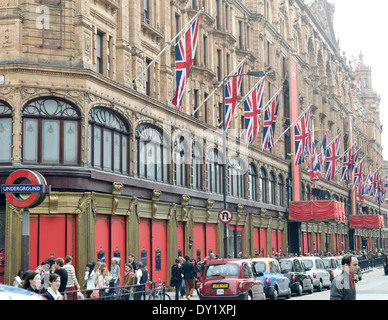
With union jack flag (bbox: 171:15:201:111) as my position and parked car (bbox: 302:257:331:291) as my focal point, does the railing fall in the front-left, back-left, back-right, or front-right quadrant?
back-right

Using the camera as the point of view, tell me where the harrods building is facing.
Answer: facing the viewer and to the right of the viewer

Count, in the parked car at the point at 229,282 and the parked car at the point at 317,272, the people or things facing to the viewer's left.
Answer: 0

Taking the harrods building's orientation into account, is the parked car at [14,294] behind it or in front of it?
in front
